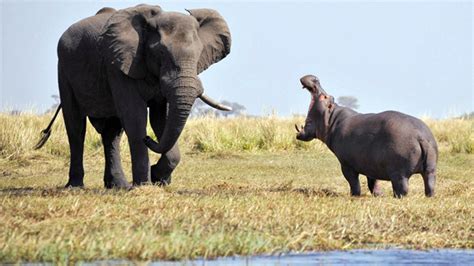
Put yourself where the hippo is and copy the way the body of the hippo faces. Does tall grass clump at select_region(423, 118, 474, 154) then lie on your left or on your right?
on your right

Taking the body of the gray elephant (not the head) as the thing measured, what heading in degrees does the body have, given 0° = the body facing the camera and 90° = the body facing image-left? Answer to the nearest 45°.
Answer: approximately 315°

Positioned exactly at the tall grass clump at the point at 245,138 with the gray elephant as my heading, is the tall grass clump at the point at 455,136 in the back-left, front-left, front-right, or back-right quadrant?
back-left

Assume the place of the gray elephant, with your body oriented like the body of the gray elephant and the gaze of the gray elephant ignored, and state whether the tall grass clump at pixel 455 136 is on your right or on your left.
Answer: on your left

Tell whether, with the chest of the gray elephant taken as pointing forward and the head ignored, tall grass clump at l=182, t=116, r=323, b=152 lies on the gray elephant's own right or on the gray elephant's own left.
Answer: on the gray elephant's own left

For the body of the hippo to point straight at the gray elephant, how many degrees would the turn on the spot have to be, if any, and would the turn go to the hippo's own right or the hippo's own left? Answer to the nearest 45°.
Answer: approximately 45° to the hippo's own left

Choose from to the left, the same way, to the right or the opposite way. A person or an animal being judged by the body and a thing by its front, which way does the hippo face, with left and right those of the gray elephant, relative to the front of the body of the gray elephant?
the opposite way

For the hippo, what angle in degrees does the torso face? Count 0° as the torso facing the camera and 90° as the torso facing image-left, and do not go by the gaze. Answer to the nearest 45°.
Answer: approximately 135°
